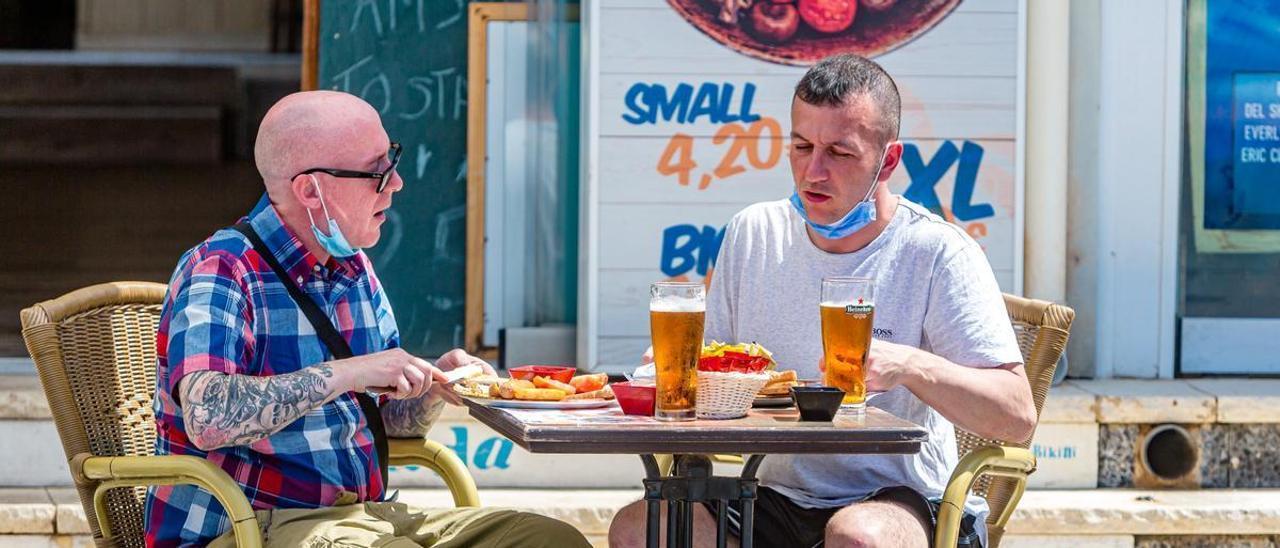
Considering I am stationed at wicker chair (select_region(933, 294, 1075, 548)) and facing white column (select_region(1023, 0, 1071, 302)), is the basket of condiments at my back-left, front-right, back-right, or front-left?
back-left

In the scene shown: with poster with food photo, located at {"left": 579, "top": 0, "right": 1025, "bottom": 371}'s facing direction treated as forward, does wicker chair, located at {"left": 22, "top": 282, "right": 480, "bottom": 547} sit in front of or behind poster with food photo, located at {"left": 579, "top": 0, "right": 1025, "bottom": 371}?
in front

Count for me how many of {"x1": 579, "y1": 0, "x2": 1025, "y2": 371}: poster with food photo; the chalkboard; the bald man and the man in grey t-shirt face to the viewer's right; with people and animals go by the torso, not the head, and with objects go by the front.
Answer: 1

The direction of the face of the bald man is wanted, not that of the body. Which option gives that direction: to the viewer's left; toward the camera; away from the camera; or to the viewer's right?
to the viewer's right

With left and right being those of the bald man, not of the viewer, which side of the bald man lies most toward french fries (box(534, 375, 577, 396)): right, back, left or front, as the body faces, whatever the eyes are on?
front

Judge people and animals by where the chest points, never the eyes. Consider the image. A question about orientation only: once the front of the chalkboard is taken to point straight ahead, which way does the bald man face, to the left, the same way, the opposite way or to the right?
to the left

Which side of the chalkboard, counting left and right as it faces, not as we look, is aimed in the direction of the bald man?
front

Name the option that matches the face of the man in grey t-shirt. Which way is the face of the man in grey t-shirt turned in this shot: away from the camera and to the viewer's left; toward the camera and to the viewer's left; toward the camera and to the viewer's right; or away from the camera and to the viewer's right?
toward the camera and to the viewer's left

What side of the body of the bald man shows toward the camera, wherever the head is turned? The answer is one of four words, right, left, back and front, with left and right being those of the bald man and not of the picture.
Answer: right

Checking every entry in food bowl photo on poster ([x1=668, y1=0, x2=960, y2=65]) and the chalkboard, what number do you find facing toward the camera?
2

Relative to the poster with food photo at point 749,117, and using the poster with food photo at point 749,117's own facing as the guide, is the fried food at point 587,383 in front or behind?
in front

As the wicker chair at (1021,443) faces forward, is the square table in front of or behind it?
in front
